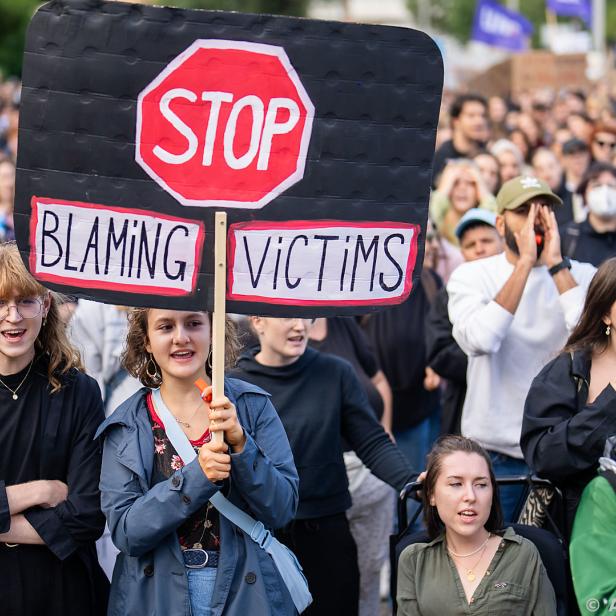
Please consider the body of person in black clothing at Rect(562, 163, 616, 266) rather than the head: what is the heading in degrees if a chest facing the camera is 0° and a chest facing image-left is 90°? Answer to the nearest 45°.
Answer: approximately 0°

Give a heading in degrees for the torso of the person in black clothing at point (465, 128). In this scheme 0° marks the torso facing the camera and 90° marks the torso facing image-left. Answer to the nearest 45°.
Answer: approximately 315°

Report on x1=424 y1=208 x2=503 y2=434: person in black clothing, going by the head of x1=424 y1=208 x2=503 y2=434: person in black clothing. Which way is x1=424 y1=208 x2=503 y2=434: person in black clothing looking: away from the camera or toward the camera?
toward the camera

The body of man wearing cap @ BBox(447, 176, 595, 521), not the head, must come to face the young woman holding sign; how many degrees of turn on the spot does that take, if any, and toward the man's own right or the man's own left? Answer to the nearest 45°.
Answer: approximately 90° to the man's own right

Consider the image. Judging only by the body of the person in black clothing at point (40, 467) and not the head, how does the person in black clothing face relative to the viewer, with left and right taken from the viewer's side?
facing the viewer

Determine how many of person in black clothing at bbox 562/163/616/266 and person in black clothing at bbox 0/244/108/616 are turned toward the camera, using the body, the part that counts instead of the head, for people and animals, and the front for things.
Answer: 2

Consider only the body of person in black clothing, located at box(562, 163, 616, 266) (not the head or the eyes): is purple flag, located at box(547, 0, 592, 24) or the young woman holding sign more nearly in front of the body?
the young woman holding sign

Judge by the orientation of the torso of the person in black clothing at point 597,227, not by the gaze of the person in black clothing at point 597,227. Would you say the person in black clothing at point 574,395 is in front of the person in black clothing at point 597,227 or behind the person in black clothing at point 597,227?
in front

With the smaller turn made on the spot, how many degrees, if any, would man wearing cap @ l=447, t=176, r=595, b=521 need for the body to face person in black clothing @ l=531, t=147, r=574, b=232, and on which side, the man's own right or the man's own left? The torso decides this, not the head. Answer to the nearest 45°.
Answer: approximately 135° to the man's own left

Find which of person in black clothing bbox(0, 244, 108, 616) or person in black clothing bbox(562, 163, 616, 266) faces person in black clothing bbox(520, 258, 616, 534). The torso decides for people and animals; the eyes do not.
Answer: person in black clothing bbox(562, 163, 616, 266)

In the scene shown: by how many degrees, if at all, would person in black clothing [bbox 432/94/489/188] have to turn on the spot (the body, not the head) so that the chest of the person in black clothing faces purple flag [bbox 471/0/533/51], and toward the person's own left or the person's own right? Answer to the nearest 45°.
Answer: approximately 135° to the person's own left

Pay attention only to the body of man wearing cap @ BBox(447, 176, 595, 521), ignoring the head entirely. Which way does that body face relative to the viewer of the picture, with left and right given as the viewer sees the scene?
facing the viewer and to the right of the viewer

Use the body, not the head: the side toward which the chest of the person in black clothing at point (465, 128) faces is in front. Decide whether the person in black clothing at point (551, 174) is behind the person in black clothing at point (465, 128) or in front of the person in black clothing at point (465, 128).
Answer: in front

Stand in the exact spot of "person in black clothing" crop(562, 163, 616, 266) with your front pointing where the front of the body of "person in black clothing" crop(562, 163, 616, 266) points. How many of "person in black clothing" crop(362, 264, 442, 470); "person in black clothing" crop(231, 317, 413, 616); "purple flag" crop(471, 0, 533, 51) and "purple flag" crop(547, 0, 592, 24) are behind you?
2

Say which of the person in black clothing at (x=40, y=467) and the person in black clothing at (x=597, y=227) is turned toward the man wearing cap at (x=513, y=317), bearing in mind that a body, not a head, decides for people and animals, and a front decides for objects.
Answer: the person in black clothing at (x=597, y=227)

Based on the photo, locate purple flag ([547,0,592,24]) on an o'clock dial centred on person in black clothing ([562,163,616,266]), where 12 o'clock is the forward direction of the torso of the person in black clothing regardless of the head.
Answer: The purple flag is roughly at 6 o'clock from the person in black clothing.

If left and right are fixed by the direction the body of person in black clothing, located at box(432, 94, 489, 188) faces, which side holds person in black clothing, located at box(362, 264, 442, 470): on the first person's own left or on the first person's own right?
on the first person's own right
